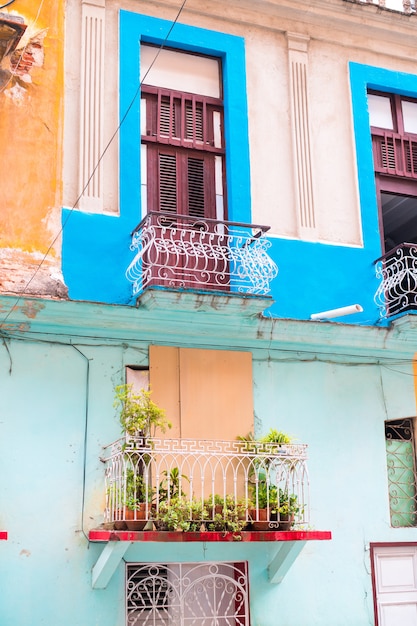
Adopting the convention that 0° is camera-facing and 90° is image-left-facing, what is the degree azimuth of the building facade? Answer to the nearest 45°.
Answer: approximately 0°
